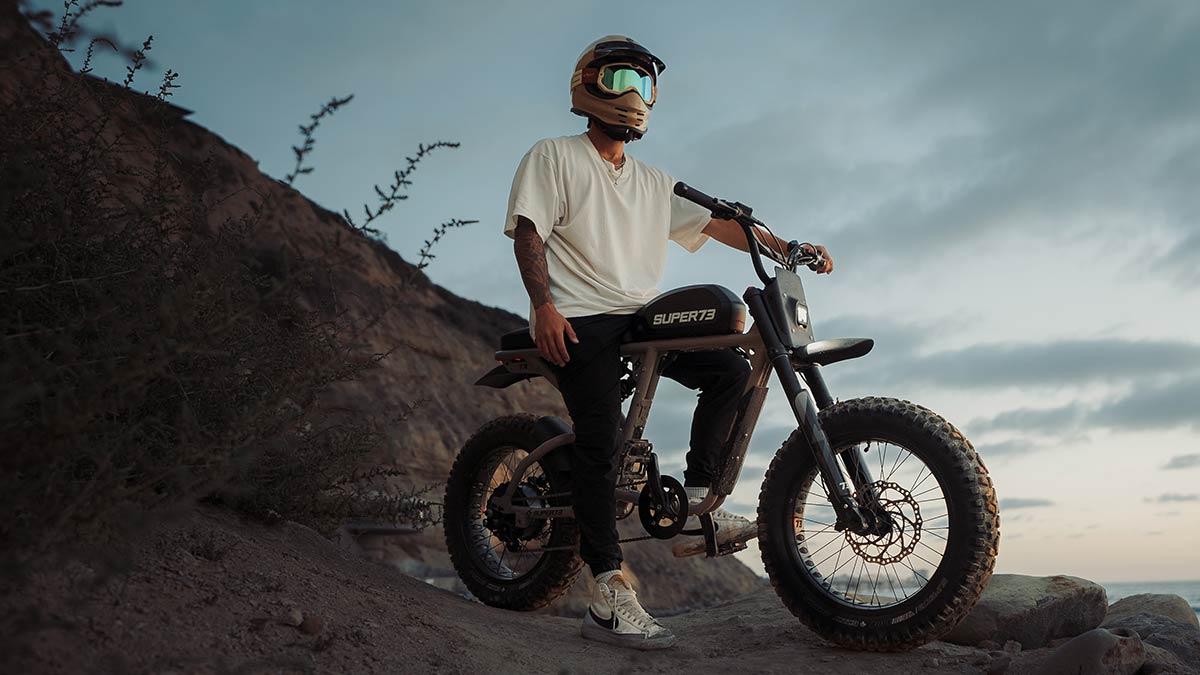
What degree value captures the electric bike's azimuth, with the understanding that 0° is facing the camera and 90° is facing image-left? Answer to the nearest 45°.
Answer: approximately 315°

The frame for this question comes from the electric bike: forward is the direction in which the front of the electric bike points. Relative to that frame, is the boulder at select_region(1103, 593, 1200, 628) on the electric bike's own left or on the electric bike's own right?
on the electric bike's own left

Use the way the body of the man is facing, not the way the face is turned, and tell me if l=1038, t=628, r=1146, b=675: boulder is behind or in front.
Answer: in front

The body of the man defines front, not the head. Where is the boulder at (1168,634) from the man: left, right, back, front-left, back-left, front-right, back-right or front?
front-left

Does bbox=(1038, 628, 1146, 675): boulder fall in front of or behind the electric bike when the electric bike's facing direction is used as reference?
in front
